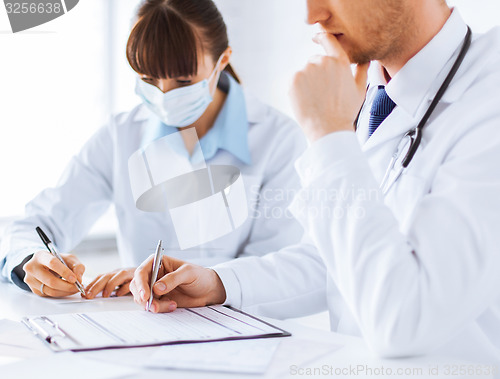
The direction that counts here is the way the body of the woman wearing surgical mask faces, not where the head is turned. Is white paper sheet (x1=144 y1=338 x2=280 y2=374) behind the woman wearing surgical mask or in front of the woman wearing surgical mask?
in front

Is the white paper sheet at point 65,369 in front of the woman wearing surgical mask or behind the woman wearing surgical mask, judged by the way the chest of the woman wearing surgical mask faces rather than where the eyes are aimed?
in front

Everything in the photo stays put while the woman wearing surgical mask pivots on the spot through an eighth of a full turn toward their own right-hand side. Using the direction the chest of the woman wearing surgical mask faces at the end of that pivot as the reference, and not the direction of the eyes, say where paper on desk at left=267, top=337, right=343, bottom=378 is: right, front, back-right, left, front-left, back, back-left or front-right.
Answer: left

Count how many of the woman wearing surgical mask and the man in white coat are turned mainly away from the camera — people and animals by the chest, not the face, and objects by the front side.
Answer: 0

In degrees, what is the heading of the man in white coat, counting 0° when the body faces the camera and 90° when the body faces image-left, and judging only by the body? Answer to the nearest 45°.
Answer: approximately 45°
